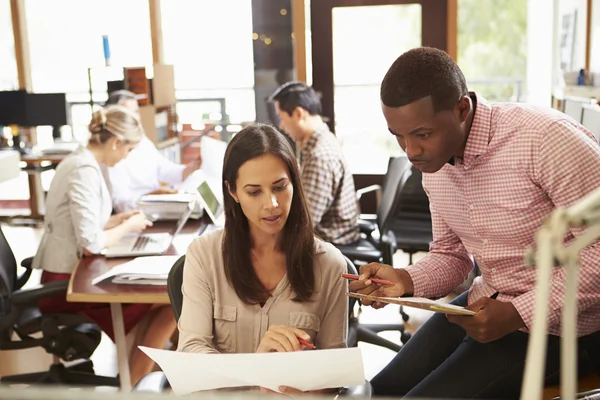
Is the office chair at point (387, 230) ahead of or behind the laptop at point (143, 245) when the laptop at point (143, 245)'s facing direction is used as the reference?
behind

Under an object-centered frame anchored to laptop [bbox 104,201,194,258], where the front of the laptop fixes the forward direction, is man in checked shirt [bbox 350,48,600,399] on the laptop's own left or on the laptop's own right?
on the laptop's own left

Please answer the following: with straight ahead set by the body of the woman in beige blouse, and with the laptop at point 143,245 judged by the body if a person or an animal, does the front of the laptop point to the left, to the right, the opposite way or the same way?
to the right

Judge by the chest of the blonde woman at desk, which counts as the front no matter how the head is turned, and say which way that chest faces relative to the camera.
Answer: to the viewer's right

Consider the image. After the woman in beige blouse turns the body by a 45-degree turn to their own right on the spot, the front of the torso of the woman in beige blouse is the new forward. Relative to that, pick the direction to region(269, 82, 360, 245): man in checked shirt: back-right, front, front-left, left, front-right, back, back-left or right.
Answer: back-right

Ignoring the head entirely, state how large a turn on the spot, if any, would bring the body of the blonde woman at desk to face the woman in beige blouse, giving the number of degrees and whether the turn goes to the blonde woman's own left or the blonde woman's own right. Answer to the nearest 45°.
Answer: approximately 90° to the blonde woman's own right

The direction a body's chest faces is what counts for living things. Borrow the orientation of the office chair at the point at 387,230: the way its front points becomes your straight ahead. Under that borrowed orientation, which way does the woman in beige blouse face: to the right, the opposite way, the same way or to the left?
to the left

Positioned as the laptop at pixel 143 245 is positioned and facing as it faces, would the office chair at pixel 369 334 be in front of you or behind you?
behind

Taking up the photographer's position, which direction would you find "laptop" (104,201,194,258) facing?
facing to the left of the viewer
